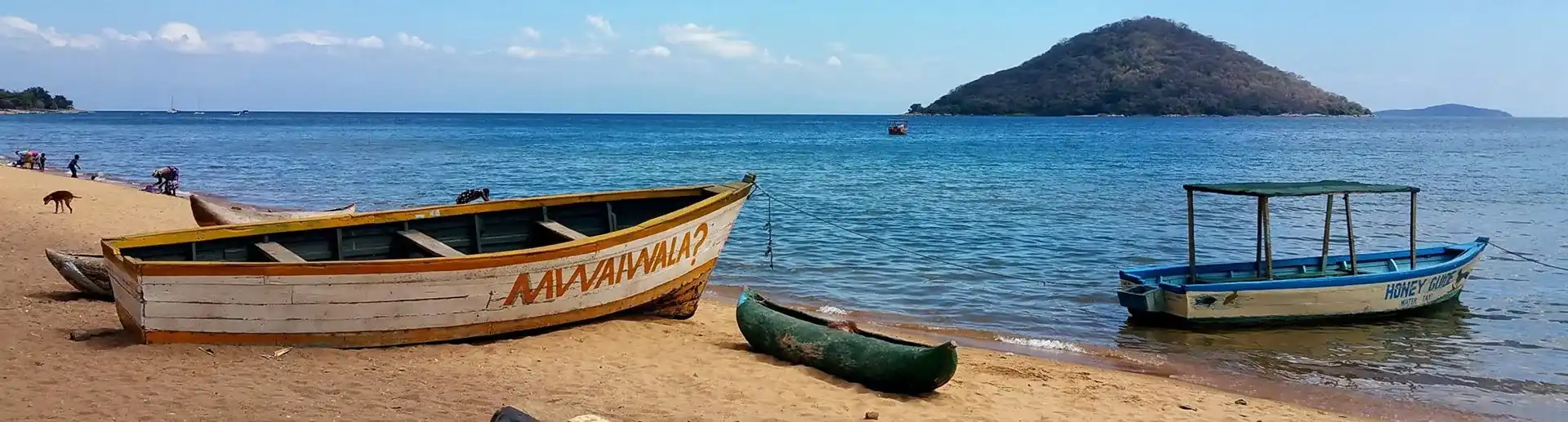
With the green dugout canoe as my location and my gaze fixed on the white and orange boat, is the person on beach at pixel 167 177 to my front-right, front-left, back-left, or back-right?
front-right

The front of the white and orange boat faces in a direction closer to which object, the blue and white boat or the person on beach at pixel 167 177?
the blue and white boat

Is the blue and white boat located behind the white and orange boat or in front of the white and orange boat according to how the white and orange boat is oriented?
in front

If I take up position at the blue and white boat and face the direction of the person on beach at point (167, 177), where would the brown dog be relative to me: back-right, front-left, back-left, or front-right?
front-left

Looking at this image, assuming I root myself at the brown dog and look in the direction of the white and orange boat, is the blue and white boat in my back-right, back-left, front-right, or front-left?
front-left

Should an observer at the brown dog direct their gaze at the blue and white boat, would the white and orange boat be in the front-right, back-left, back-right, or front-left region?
front-right

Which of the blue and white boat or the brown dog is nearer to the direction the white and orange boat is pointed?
the blue and white boat

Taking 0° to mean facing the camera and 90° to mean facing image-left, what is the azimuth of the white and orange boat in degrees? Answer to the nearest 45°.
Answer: approximately 270°

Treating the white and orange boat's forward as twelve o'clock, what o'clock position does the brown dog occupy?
The brown dog is roughly at 8 o'clock from the white and orange boat.
